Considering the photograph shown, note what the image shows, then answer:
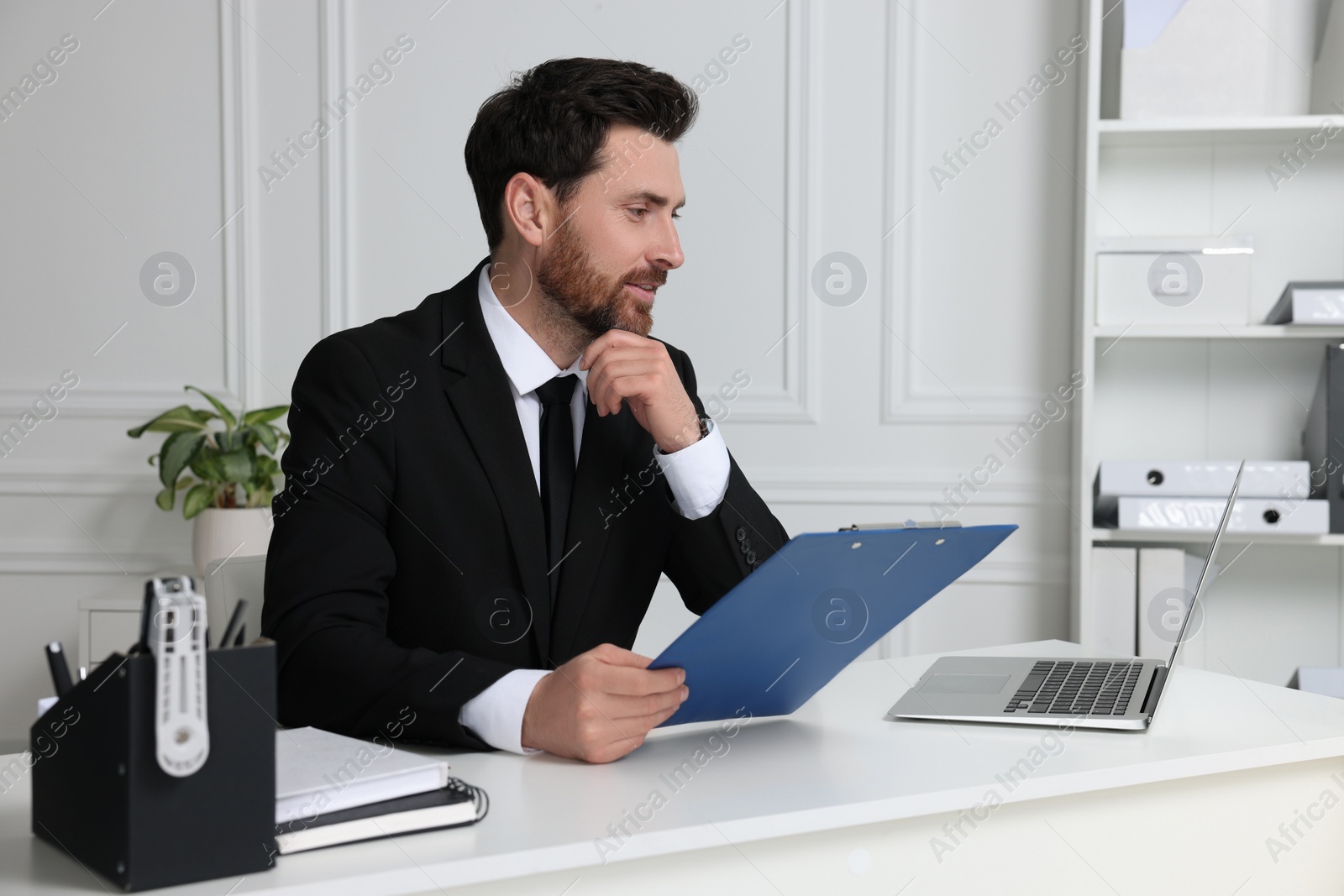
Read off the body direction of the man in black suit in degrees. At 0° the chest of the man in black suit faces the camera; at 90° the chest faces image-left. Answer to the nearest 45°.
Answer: approximately 315°

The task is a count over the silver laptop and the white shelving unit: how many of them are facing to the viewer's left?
1

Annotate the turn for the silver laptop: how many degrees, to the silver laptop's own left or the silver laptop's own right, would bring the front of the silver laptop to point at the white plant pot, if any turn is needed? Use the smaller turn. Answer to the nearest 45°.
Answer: approximately 45° to the silver laptop's own right

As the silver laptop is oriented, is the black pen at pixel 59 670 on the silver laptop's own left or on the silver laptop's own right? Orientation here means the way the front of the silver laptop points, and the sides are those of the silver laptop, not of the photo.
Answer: on the silver laptop's own left

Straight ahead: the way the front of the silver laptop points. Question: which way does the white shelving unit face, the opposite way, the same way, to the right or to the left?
to the left

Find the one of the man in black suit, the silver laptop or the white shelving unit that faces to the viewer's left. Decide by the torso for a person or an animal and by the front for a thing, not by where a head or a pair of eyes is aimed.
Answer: the silver laptop

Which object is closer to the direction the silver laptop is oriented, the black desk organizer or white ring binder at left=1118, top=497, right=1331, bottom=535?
the black desk organizer

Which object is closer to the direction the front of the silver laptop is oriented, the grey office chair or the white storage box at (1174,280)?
the grey office chair

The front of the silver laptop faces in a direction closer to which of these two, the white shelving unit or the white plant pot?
the white plant pot

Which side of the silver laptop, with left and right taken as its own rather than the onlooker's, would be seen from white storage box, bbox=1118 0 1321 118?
right

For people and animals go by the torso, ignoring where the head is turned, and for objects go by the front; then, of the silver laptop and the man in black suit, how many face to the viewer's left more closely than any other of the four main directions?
1

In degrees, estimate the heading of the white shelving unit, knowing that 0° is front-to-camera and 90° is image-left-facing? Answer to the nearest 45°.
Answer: approximately 0°

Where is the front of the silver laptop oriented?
to the viewer's left
